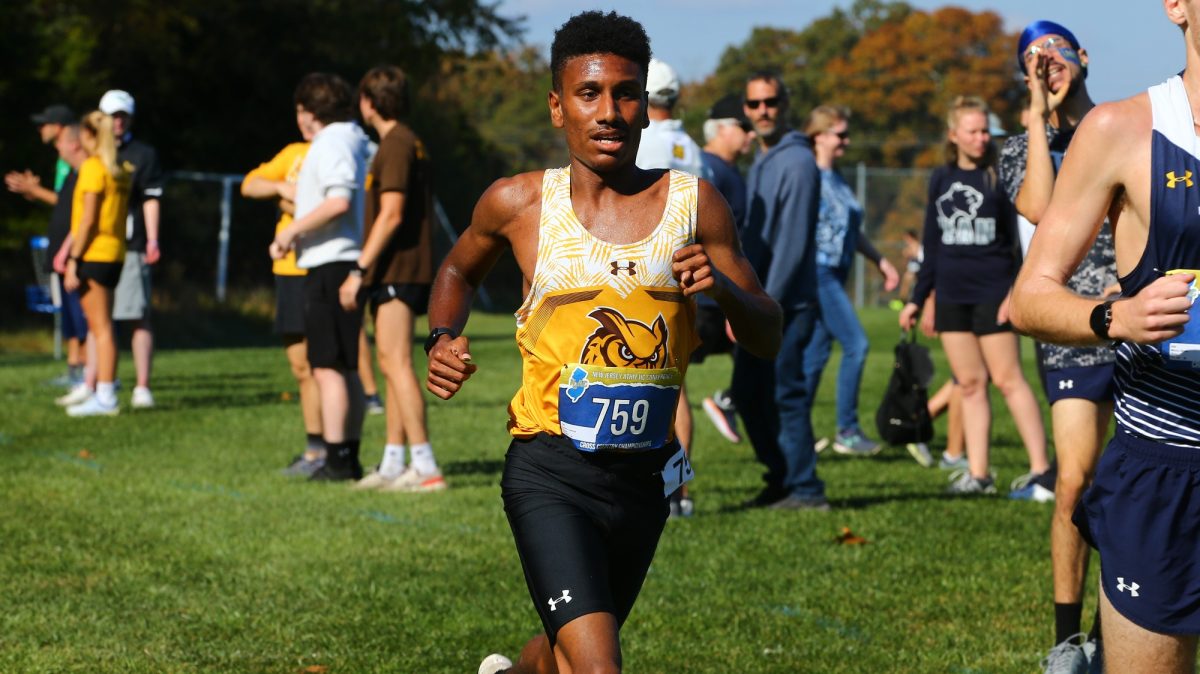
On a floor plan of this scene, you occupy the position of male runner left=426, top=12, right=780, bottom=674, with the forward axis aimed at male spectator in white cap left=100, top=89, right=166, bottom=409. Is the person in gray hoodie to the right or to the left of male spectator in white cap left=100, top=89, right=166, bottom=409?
right

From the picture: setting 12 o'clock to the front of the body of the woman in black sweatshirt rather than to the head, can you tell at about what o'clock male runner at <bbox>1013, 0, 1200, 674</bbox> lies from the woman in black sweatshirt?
The male runner is roughly at 12 o'clock from the woman in black sweatshirt.

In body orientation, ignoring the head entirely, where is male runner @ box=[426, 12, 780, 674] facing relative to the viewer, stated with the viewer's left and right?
facing the viewer

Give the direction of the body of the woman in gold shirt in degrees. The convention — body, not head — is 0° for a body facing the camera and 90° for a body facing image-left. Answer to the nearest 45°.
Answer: approximately 90°

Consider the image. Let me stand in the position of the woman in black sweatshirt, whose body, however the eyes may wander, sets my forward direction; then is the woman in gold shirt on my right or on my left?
on my right

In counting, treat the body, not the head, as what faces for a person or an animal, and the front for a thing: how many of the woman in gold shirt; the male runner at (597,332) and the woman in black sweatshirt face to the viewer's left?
1

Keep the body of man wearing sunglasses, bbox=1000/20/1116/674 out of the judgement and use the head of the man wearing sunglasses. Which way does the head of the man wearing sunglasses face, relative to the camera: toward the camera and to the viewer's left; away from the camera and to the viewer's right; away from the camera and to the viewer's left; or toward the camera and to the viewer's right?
toward the camera and to the viewer's left

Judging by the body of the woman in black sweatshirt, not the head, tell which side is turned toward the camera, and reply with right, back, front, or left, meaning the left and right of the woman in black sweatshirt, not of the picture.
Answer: front

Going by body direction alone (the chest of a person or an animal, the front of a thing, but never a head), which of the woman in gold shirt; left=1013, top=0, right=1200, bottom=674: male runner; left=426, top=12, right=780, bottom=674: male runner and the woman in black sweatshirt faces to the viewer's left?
the woman in gold shirt

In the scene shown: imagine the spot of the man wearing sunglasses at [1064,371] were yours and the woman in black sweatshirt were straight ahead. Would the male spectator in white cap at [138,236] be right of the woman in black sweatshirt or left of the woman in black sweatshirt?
left

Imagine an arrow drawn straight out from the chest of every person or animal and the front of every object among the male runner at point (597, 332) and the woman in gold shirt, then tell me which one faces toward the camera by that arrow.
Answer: the male runner

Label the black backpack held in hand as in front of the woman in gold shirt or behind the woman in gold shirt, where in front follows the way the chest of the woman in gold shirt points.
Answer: behind
